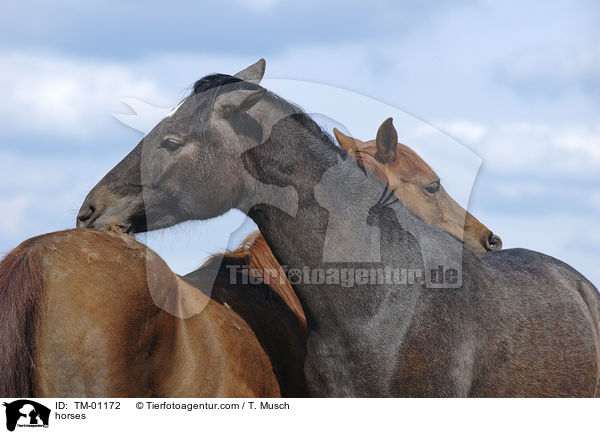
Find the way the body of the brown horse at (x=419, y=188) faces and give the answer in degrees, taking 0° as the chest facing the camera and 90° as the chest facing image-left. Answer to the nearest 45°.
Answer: approximately 270°

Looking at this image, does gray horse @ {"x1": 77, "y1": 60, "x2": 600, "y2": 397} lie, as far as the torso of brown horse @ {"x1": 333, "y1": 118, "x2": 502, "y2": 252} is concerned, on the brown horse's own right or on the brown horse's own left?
on the brown horse's own right

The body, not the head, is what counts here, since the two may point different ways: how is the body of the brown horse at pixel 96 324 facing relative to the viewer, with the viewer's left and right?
facing away from the viewer and to the right of the viewer
